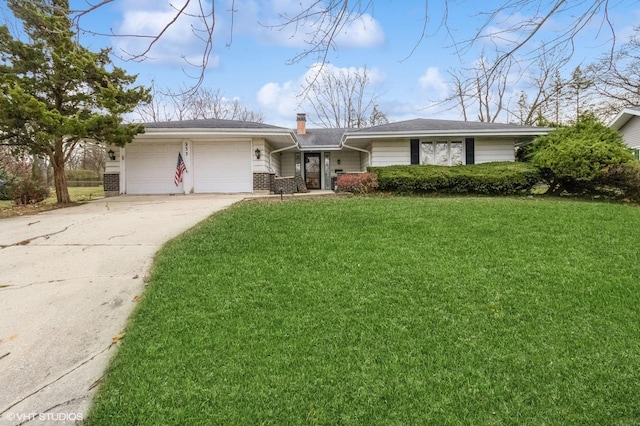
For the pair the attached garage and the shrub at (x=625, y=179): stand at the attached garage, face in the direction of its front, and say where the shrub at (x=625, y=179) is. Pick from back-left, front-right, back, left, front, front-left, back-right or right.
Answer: front-left

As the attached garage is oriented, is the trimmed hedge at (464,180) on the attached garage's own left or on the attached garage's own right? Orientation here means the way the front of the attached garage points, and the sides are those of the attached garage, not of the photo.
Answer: on the attached garage's own left

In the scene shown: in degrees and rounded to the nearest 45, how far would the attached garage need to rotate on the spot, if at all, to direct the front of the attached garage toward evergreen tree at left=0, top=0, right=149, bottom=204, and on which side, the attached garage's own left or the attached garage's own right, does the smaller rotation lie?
approximately 45° to the attached garage's own right

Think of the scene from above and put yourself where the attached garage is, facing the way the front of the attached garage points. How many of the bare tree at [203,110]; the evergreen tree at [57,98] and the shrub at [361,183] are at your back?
1

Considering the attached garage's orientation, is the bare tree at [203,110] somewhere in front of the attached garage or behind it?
behind

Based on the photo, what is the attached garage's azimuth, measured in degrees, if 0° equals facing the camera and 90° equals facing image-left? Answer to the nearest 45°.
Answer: approximately 0°

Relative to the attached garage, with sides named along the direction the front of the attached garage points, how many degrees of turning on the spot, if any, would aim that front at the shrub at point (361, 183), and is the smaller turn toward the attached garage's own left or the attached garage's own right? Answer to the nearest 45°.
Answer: approximately 45° to the attached garage's own left
